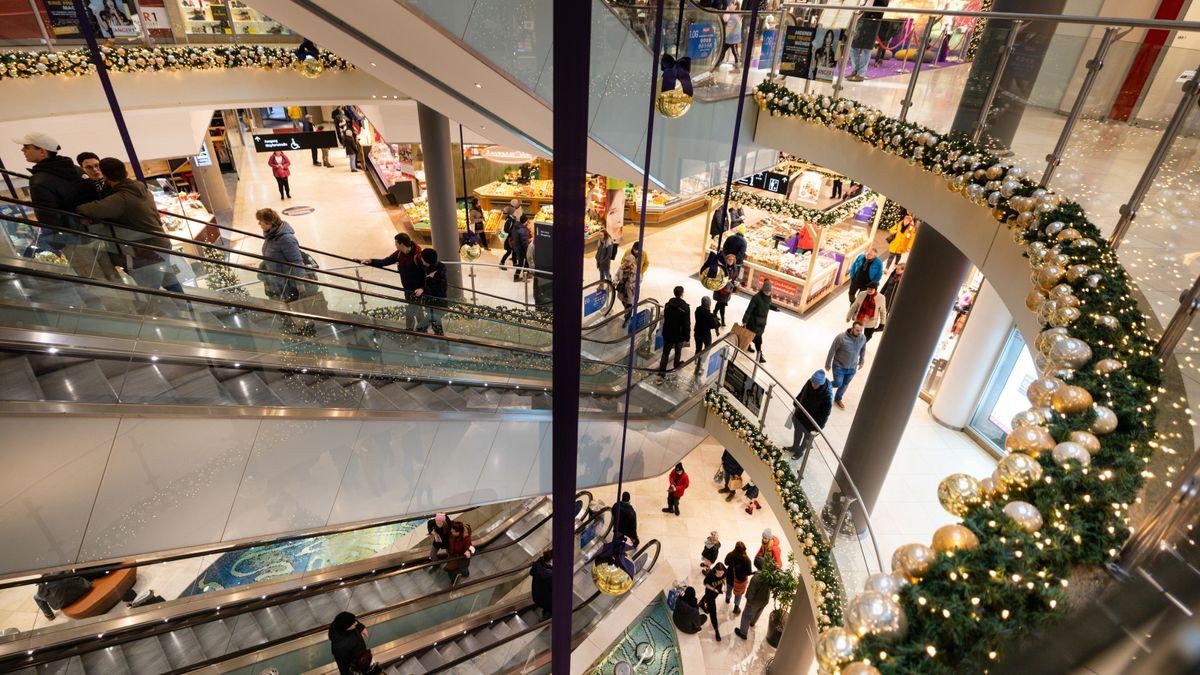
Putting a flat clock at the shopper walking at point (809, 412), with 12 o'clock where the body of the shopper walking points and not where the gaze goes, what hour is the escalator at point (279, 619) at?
The escalator is roughly at 12 o'clock from the shopper walking.

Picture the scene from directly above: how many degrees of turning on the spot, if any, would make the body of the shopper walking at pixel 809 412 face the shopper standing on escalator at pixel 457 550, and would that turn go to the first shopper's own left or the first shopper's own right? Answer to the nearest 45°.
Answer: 0° — they already face them

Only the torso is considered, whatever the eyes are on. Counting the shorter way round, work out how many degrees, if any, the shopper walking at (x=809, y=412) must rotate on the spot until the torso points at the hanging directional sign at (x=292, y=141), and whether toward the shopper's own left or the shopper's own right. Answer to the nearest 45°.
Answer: approximately 45° to the shopper's own right

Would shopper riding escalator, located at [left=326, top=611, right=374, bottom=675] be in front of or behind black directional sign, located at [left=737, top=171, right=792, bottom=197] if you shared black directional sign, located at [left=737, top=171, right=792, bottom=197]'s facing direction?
in front

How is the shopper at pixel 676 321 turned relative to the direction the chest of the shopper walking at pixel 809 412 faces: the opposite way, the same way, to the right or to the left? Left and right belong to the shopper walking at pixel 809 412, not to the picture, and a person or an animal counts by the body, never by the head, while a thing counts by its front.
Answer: the opposite way

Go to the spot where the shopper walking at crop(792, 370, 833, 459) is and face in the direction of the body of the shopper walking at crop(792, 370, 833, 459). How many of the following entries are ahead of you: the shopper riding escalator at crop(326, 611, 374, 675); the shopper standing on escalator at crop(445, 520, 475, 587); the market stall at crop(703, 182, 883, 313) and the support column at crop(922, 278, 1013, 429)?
2
